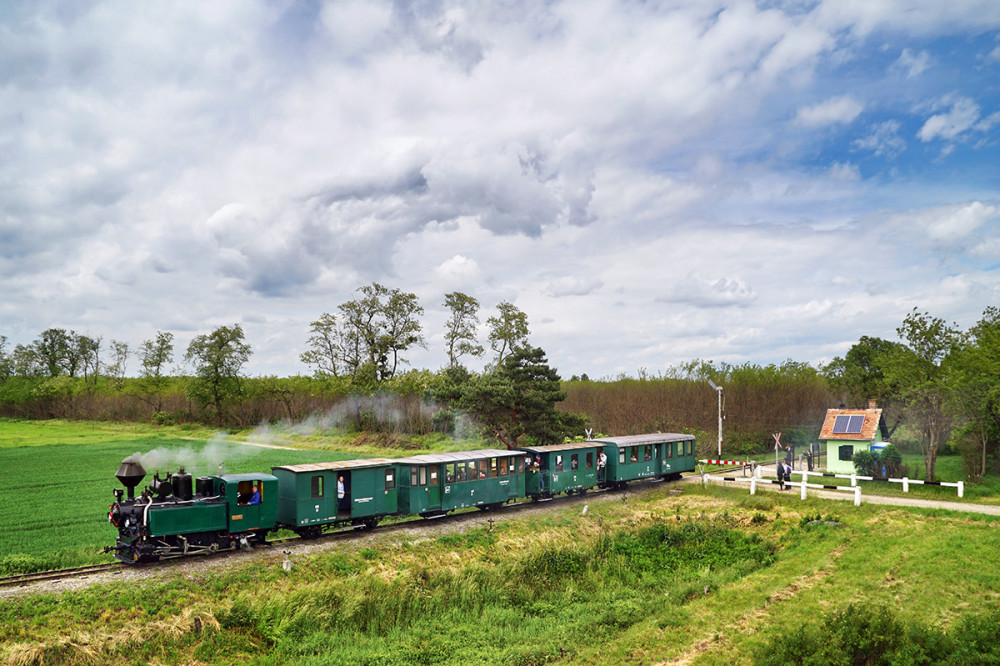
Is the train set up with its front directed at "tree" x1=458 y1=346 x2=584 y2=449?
no

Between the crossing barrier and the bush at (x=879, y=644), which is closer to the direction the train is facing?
the bush

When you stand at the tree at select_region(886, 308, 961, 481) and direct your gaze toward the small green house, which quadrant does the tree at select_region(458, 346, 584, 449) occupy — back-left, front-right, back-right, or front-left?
front-left

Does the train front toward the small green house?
no

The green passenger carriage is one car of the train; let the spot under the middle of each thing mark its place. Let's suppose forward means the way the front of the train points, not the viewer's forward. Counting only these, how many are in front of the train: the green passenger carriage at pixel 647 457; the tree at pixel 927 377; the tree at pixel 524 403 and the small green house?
0

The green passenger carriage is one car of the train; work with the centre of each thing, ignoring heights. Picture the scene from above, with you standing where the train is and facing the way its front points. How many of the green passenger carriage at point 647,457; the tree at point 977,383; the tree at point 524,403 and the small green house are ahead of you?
0

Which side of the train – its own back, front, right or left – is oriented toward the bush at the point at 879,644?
left

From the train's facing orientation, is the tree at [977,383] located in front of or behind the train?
behind

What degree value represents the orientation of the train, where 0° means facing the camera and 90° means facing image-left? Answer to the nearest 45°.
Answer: approximately 45°
